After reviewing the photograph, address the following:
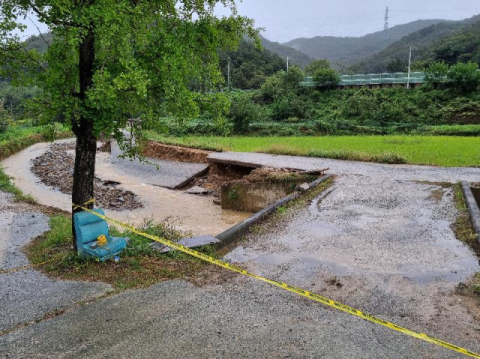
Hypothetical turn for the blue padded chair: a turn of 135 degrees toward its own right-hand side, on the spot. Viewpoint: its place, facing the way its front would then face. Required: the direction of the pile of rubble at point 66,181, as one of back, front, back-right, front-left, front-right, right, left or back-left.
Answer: right

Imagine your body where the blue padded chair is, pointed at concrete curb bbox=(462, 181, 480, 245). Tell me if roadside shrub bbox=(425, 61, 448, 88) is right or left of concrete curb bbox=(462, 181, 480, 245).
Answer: left

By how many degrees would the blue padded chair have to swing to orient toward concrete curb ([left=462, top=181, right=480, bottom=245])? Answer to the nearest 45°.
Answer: approximately 45° to its left

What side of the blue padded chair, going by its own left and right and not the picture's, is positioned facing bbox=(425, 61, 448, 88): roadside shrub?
left

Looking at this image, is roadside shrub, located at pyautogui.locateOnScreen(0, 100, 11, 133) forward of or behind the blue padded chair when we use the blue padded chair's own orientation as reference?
behind

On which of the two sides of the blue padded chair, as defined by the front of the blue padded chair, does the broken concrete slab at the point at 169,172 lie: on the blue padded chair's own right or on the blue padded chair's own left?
on the blue padded chair's own left

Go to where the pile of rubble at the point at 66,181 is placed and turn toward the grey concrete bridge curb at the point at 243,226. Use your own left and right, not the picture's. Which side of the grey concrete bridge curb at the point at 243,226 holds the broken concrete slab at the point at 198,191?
left

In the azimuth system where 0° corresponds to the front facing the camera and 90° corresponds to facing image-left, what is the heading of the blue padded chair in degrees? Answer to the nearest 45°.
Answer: approximately 315°

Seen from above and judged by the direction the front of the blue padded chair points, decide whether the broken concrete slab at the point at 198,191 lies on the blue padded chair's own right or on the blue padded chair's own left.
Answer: on the blue padded chair's own left

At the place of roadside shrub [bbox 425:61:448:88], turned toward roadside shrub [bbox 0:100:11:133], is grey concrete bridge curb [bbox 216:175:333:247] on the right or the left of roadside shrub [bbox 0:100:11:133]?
left
